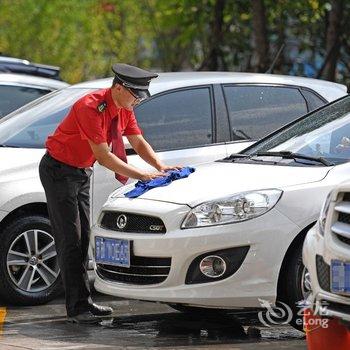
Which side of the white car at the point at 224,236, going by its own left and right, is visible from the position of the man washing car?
front

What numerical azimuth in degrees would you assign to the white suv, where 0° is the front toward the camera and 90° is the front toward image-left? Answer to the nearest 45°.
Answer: approximately 45°

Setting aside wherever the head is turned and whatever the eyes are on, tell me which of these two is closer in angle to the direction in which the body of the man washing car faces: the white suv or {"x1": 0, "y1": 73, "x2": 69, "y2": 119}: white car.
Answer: the white suv

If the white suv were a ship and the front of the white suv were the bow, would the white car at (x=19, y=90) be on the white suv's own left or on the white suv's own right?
on the white suv's own right

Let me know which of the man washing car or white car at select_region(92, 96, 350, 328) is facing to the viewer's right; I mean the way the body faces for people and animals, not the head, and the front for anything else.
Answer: the man washing car

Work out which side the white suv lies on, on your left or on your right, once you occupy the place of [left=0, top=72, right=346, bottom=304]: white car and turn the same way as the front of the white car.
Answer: on your left

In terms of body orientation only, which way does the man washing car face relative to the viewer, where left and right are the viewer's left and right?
facing to the right of the viewer

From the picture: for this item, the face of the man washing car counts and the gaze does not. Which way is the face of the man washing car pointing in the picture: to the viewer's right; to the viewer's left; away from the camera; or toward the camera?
to the viewer's right
